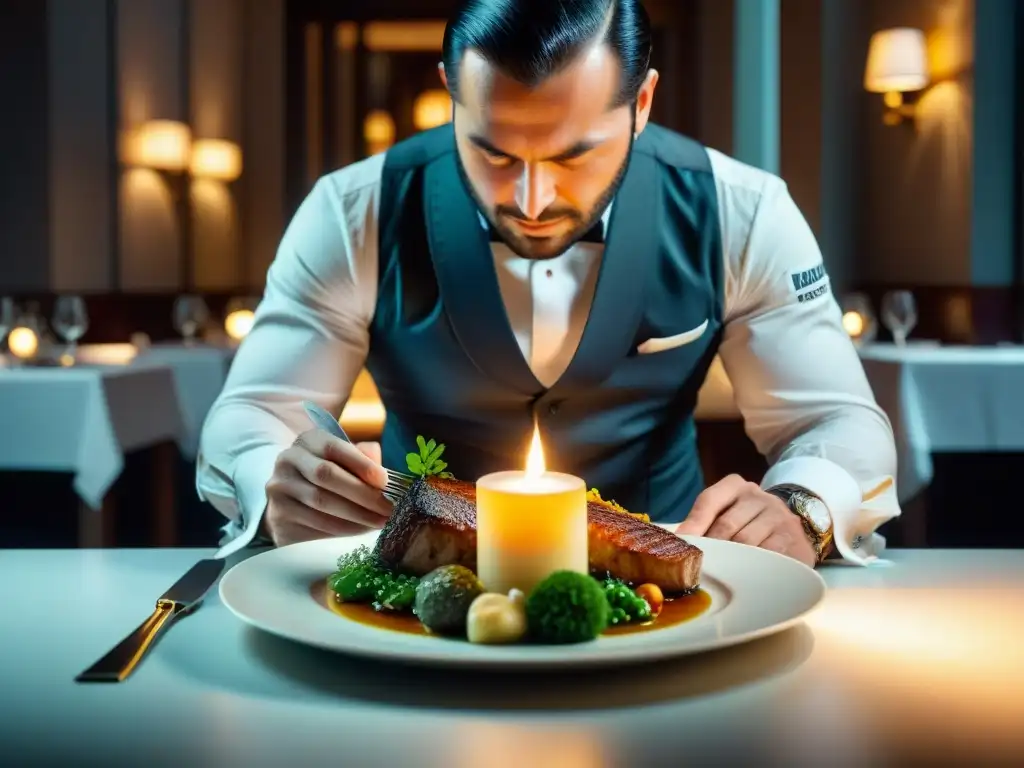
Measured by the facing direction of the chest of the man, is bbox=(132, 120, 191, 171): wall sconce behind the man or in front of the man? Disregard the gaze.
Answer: behind

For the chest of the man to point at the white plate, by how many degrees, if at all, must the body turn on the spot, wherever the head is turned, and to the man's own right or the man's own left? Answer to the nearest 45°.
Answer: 0° — they already face it

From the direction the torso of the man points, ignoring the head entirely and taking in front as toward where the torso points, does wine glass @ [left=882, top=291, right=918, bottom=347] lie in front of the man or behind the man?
behind

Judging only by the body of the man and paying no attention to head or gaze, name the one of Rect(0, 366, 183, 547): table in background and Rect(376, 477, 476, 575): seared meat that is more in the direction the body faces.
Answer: the seared meat

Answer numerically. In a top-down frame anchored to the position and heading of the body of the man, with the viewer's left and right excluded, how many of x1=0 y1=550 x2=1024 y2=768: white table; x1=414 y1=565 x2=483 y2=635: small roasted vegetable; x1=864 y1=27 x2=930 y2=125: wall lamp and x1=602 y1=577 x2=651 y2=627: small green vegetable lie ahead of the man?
3

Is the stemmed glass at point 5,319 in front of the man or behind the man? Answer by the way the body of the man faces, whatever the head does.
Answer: behind

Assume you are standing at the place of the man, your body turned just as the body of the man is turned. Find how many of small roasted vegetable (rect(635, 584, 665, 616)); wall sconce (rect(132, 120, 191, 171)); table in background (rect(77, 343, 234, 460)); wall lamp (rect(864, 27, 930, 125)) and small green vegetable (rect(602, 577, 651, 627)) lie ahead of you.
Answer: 2

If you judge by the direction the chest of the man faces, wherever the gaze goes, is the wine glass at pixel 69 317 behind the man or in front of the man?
behind

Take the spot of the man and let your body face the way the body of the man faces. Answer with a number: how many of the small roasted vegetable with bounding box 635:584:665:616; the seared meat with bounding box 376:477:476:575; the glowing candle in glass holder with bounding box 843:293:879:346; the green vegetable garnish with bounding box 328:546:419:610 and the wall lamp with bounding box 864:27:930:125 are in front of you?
3
